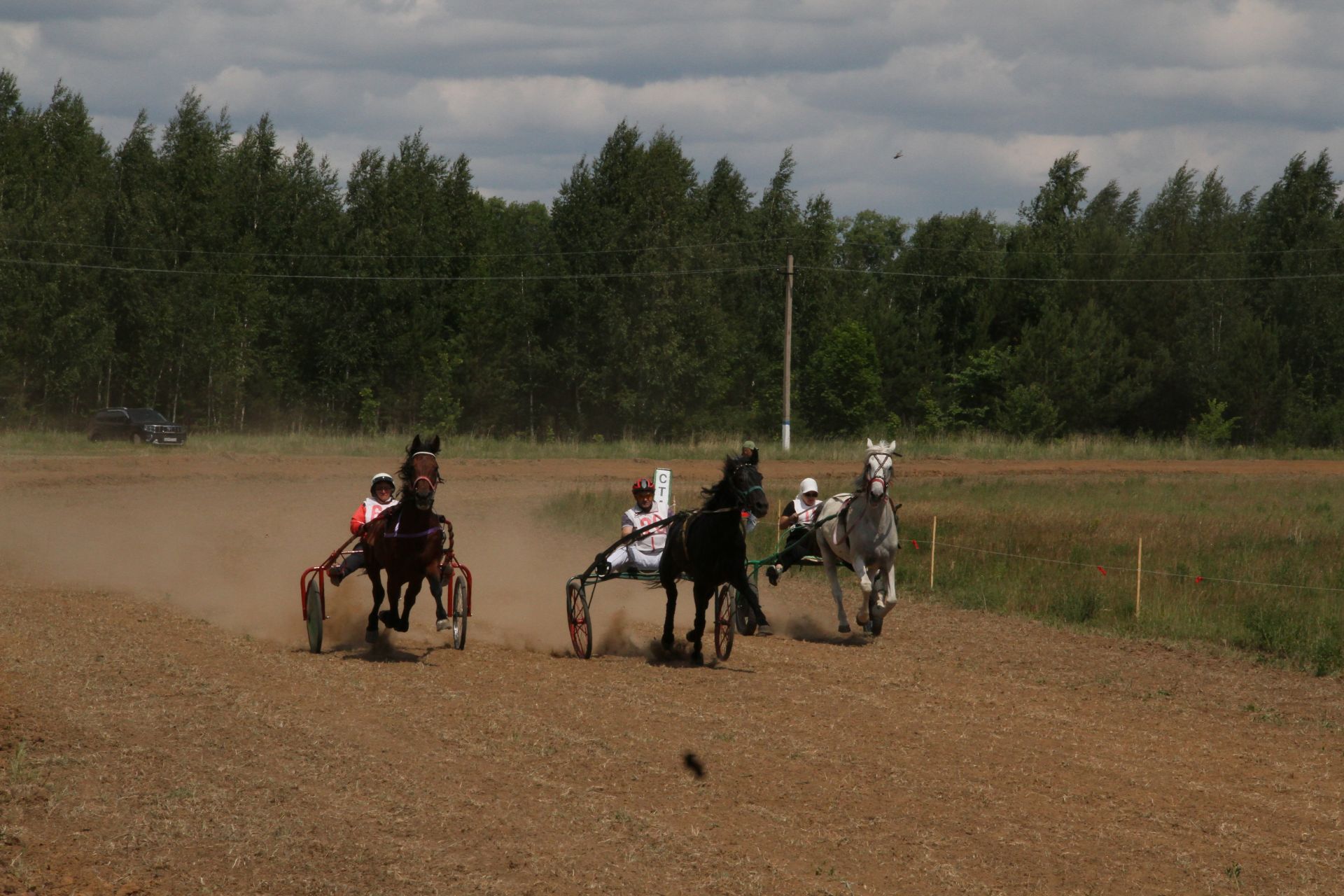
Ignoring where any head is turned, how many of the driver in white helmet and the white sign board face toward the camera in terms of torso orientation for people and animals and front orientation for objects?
2

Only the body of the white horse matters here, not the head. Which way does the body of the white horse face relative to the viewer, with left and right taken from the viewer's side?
facing the viewer and to the right of the viewer

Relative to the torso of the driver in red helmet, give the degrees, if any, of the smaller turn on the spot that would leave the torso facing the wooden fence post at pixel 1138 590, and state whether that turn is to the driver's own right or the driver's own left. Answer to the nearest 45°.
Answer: approximately 135° to the driver's own left

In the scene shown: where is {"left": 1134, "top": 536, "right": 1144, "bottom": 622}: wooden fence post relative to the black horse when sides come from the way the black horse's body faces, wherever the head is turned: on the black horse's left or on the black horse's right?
on the black horse's left

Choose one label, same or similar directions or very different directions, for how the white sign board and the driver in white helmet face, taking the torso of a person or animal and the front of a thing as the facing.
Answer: same or similar directions

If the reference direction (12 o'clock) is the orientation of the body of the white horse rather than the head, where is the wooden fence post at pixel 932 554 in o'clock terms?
The wooden fence post is roughly at 8 o'clock from the white horse.

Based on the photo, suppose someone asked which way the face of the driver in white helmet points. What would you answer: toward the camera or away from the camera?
toward the camera

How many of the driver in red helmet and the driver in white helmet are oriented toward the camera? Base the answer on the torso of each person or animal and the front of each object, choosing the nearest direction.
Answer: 2

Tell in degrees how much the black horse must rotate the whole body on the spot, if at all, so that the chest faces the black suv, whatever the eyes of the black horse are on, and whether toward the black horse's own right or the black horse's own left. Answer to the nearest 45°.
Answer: approximately 180°

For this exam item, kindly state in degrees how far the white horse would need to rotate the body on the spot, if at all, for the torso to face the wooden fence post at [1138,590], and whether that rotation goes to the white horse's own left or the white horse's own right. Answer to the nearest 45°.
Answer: approximately 90° to the white horse's own left

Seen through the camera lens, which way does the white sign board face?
facing the viewer

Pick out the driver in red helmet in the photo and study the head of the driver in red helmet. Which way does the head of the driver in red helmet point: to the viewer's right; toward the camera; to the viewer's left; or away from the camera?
toward the camera

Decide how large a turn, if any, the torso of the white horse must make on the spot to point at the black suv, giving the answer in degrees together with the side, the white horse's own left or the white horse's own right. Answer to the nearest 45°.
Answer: approximately 180°

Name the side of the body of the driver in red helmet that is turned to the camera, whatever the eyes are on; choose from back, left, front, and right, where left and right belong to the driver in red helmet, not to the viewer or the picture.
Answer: front

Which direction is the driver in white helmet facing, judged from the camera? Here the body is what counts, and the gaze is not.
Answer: toward the camera
